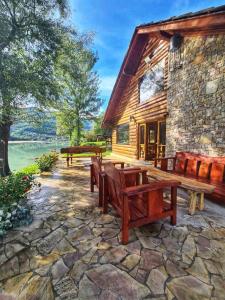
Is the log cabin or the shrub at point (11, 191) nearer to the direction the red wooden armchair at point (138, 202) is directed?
the log cabin

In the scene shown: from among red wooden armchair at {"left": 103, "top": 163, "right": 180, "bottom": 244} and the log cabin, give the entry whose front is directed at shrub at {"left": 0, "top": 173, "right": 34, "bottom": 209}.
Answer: the log cabin

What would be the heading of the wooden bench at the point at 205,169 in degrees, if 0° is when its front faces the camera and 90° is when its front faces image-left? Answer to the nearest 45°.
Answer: approximately 45°

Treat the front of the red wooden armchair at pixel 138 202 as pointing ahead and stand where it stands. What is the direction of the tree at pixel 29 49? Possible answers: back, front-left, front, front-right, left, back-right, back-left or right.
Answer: left

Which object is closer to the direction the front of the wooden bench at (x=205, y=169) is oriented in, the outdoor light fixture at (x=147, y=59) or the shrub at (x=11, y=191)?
the shrub

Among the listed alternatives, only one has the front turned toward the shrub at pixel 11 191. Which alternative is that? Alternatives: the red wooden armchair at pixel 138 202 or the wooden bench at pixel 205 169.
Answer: the wooden bench at pixel 205 169

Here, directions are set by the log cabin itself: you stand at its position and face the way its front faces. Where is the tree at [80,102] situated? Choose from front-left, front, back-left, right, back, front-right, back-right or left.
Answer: right

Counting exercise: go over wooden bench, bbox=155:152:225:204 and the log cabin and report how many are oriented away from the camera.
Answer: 0

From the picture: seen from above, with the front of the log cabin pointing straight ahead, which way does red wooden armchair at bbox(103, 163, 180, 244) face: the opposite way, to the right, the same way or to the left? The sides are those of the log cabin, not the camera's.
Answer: the opposite way

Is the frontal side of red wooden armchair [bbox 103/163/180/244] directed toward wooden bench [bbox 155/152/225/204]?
yes

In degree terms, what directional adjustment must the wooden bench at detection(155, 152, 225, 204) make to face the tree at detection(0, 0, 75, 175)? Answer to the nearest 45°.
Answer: approximately 45° to its right

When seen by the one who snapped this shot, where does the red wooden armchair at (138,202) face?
facing away from the viewer and to the right of the viewer
